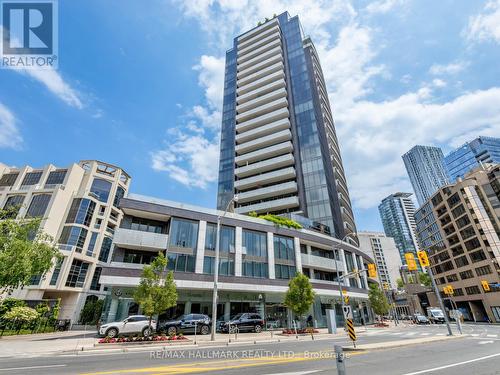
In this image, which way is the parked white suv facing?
to the viewer's left

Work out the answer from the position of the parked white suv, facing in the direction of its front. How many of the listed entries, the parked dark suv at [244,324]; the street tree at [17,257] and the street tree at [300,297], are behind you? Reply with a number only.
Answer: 2

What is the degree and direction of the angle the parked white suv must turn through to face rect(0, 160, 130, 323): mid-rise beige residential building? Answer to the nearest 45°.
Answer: approximately 45° to its right

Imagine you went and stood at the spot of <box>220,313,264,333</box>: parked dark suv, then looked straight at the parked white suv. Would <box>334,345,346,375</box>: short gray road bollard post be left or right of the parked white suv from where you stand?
left

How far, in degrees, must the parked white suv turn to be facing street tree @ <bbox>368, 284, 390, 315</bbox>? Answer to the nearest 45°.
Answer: approximately 180°

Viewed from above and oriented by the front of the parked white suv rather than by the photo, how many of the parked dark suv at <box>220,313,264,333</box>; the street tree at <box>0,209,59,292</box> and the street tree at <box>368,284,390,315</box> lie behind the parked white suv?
2

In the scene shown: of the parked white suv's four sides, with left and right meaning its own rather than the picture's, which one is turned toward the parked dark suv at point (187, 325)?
back

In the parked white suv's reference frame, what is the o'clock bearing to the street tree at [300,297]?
The street tree is roughly at 6 o'clock from the parked white suv.

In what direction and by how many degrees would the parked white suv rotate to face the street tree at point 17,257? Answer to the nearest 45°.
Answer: approximately 45° to its right

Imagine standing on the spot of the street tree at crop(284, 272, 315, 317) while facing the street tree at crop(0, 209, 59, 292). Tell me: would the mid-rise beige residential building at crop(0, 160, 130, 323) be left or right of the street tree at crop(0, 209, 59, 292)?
right

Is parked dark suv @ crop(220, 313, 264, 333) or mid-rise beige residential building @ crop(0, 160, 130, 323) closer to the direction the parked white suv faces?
the mid-rise beige residential building

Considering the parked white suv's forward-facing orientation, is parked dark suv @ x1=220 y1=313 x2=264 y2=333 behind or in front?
behind
